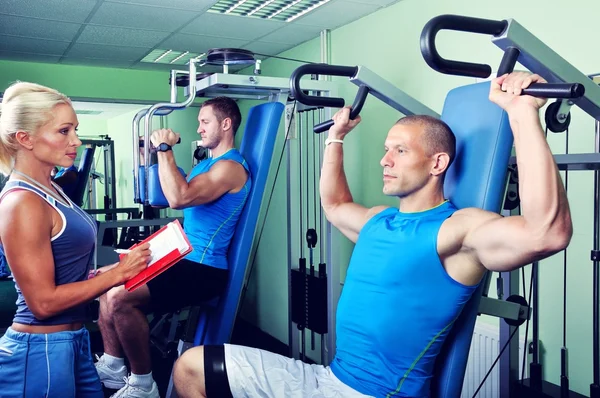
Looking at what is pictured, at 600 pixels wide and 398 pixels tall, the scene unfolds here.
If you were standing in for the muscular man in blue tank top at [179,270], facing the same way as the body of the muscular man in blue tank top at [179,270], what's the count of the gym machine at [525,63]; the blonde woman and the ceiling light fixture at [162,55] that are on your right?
1

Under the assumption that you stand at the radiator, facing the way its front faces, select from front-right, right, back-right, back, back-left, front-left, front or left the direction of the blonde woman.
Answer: front

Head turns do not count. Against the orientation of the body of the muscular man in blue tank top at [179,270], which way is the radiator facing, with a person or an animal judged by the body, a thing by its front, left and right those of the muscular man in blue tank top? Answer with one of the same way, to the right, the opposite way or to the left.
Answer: the same way

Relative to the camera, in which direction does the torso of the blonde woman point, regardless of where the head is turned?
to the viewer's right

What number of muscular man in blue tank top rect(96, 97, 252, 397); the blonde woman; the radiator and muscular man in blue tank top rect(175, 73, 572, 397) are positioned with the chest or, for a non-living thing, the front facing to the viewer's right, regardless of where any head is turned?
1

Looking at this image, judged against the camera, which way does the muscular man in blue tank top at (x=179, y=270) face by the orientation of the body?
to the viewer's left

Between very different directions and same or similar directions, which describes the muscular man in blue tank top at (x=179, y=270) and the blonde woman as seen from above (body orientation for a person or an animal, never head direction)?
very different directions

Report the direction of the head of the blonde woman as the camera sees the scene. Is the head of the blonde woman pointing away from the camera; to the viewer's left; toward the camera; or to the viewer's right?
to the viewer's right

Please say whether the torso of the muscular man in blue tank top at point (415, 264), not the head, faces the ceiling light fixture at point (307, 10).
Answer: no

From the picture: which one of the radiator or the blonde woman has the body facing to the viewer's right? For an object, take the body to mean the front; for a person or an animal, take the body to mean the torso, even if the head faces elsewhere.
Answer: the blonde woman

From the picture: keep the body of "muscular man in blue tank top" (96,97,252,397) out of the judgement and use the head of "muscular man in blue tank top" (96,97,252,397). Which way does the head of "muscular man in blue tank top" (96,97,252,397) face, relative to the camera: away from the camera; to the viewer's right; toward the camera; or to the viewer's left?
to the viewer's left

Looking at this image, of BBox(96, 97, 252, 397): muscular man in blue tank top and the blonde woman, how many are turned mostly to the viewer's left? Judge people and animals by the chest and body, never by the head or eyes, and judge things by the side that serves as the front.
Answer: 1

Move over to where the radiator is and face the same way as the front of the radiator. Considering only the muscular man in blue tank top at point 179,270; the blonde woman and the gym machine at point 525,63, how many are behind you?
0

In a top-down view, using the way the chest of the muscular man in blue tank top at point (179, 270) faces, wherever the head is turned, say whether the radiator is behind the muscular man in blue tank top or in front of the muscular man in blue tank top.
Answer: behind
